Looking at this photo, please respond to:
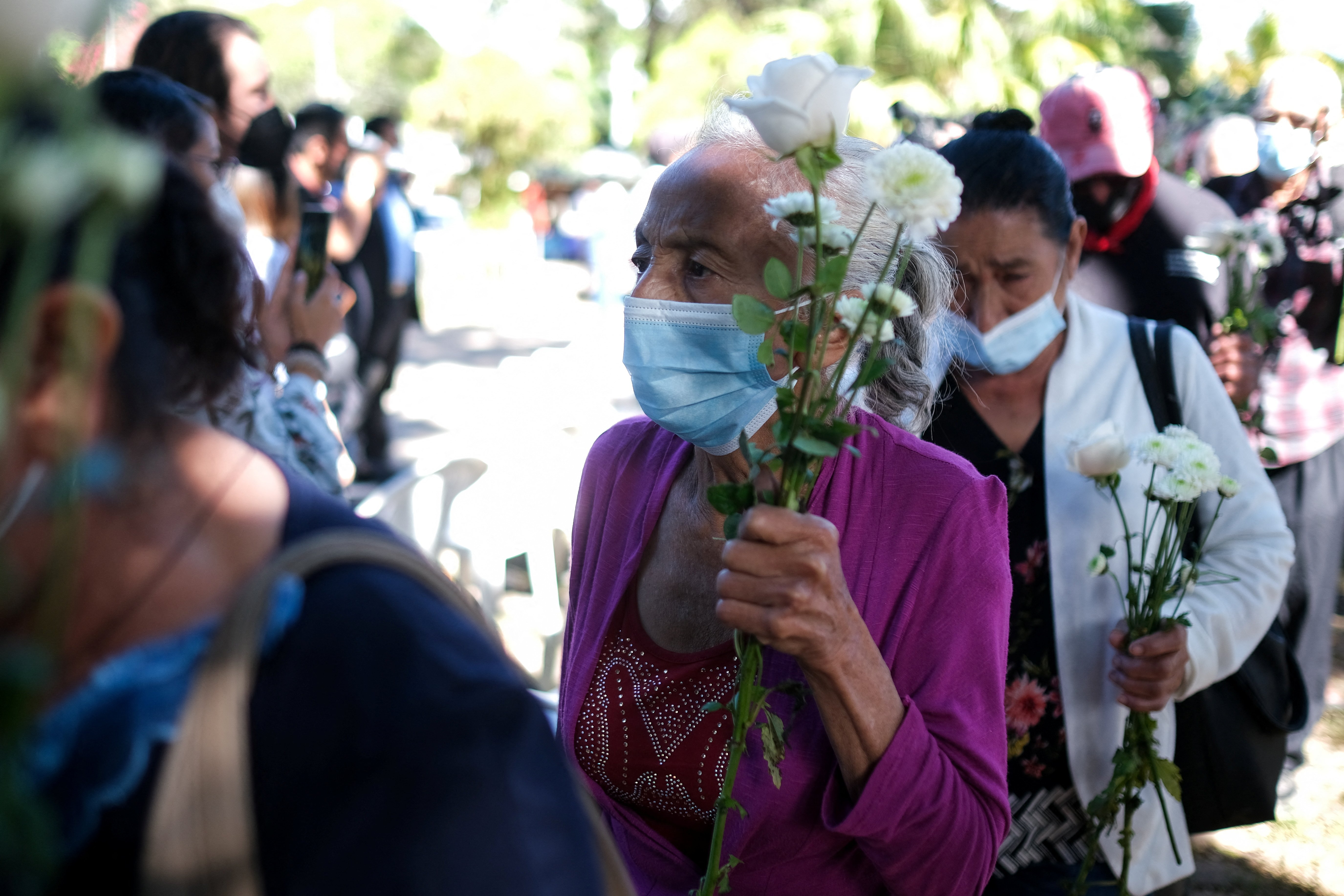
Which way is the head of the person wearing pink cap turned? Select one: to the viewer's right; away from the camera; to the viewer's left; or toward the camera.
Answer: toward the camera

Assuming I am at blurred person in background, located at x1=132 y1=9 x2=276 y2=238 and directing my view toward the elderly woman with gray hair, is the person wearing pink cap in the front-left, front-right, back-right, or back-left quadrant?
front-left

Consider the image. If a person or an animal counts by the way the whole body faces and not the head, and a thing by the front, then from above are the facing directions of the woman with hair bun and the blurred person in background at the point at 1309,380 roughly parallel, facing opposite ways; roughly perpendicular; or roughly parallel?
roughly parallel

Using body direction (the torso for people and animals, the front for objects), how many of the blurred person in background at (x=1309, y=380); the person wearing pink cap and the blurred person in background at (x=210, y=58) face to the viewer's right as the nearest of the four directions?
1

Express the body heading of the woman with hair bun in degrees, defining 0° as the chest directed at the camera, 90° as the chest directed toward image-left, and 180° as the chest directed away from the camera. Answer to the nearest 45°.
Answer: approximately 45°

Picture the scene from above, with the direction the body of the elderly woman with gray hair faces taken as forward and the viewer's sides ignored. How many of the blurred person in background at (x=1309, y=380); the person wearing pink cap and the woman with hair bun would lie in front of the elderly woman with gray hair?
0

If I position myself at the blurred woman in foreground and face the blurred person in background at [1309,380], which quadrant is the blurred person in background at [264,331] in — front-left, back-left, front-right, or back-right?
front-left

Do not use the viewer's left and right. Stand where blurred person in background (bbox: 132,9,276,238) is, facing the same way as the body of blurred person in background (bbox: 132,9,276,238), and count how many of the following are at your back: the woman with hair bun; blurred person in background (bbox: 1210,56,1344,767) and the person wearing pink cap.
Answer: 0

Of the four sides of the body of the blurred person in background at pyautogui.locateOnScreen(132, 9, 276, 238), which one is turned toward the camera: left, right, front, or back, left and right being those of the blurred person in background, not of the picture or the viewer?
right

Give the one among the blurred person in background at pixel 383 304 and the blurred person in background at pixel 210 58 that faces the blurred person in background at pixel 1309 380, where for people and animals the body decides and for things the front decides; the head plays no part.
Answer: the blurred person in background at pixel 210 58

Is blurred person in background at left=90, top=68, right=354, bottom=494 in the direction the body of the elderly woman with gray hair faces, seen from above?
no

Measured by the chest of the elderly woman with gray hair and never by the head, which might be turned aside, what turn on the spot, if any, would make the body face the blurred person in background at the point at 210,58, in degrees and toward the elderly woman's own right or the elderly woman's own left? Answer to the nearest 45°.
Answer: approximately 90° to the elderly woman's own right

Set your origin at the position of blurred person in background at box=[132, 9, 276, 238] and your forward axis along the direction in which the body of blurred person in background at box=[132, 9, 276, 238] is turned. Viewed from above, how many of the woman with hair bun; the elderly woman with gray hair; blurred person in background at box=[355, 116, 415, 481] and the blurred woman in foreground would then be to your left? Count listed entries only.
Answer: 1

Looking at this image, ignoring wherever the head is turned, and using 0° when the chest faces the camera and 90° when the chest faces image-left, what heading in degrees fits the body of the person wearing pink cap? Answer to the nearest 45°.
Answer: approximately 45°

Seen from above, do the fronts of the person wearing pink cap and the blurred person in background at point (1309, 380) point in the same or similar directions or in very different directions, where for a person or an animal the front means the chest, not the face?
same or similar directions

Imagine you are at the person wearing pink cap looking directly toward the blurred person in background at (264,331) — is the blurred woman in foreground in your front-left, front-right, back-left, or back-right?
front-left

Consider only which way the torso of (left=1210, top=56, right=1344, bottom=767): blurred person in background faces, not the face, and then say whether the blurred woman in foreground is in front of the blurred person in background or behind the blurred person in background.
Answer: in front
